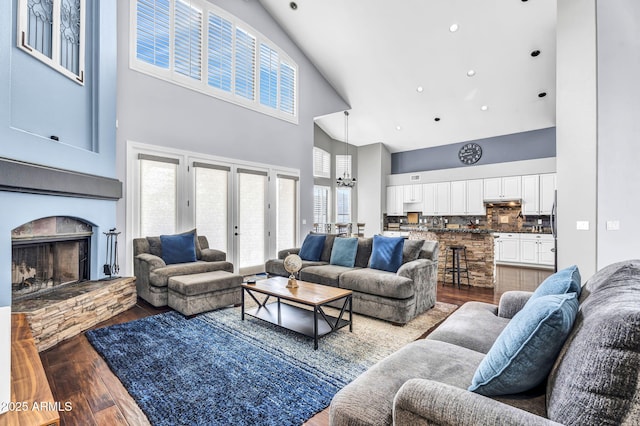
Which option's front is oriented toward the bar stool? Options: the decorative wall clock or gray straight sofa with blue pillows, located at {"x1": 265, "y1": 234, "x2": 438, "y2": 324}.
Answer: the decorative wall clock

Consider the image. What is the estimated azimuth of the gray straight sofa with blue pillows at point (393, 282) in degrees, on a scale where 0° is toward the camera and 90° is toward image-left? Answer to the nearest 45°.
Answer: approximately 45°

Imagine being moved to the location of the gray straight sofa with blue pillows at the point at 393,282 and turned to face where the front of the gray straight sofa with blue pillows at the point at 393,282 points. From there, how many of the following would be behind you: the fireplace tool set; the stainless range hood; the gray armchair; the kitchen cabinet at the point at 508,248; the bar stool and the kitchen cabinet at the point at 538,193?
4

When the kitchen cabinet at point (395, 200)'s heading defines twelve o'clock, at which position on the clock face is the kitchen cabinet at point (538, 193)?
the kitchen cabinet at point (538, 193) is roughly at 10 o'clock from the kitchen cabinet at point (395, 200).

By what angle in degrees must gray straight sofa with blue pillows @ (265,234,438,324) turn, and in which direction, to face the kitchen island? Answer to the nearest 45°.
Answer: approximately 180°

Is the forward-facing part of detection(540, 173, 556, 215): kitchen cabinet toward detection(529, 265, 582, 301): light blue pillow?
yes

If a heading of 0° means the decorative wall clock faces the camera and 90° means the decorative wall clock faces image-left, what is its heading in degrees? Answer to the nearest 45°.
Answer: approximately 0°

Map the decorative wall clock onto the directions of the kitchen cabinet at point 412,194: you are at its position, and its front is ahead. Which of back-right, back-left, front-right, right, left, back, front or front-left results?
left

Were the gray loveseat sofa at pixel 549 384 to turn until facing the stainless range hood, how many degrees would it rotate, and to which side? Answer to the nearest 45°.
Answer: approximately 90° to its right

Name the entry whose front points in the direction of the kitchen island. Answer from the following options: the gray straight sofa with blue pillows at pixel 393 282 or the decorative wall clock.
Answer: the decorative wall clock

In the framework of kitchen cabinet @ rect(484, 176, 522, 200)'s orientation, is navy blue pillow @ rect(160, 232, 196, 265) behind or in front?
in front

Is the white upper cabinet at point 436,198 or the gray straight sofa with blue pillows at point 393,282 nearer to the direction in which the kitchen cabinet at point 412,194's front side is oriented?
the gray straight sofa with blue pillows

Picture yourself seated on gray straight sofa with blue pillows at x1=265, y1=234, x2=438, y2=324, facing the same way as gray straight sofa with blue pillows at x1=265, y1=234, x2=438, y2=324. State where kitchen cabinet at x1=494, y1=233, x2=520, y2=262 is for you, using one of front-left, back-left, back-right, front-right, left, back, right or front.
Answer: back
